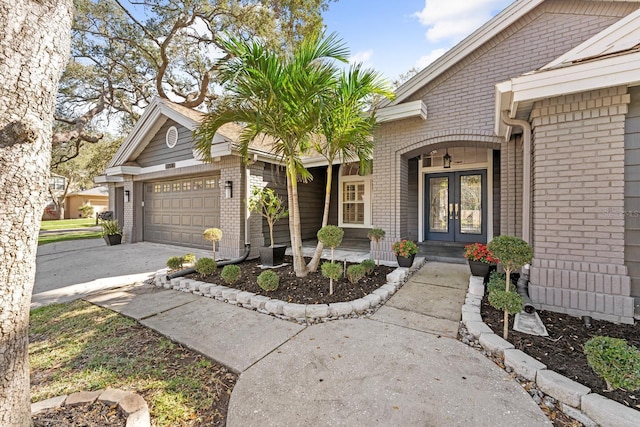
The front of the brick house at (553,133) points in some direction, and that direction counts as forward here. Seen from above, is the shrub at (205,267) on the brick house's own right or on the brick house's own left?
on the brick house's own right

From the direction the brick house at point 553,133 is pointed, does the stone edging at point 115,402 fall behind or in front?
in front

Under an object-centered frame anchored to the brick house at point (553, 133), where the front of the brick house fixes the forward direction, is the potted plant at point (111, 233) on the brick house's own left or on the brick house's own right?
on the brick house's own right

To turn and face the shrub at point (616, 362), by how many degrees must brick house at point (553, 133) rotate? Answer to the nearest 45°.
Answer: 0° — it already faces it

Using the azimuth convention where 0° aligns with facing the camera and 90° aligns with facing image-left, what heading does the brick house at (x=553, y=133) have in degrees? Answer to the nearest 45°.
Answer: approximately 0°

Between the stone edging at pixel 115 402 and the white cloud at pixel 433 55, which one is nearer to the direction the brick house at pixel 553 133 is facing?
the stone edging

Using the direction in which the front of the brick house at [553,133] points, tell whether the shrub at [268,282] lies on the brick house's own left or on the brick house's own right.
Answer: on the brick house's own right

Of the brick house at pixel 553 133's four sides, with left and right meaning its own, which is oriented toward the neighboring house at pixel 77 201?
right
